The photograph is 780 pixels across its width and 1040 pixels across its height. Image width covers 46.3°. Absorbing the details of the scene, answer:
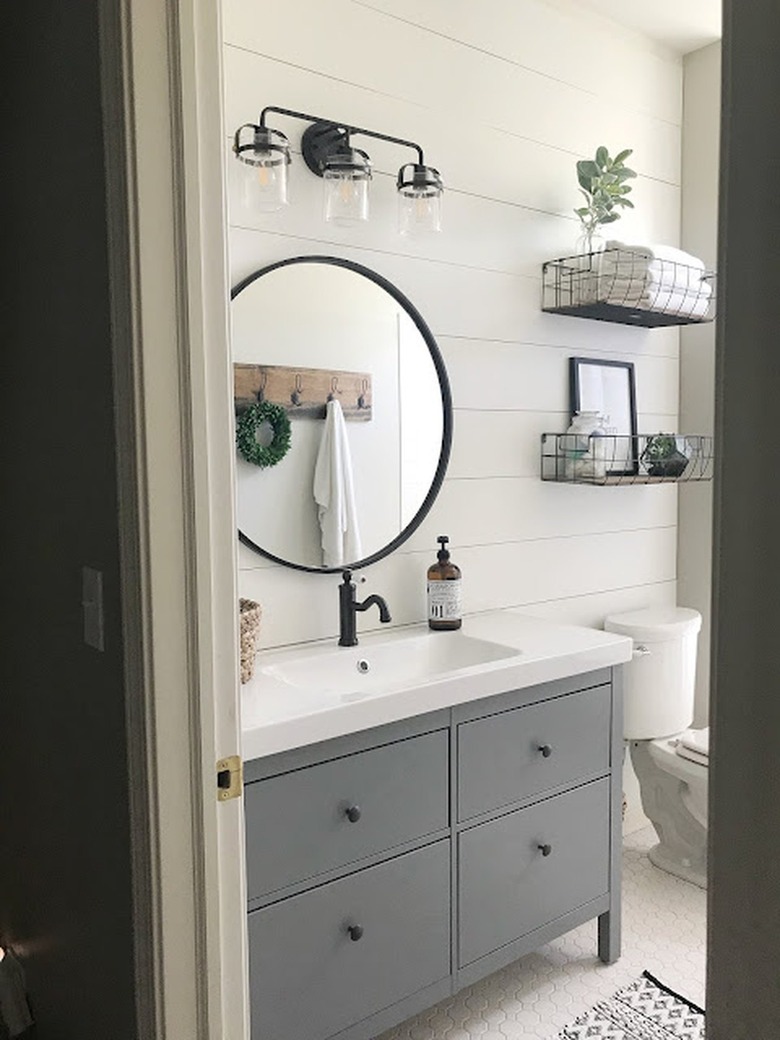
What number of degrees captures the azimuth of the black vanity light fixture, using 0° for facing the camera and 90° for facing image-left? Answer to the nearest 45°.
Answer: approximately 315°

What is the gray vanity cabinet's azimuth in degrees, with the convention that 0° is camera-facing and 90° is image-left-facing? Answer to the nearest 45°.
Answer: approximately 315°

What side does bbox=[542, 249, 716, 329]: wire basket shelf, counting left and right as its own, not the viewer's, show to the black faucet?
right

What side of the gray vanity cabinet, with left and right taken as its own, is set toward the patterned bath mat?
left

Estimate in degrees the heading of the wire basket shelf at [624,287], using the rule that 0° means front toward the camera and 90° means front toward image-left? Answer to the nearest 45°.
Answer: approximately 315°

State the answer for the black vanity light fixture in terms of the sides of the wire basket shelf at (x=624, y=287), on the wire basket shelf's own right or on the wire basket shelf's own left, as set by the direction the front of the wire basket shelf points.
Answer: on the wire basket shelf's own right

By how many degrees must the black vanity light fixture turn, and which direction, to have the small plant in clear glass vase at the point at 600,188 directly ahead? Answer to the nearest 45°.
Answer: approximately 90° to its left

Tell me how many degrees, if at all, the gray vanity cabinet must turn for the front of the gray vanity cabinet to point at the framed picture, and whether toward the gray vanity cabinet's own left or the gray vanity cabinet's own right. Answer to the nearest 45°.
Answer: approximately 90° to the gray vanity cabinet's own left
